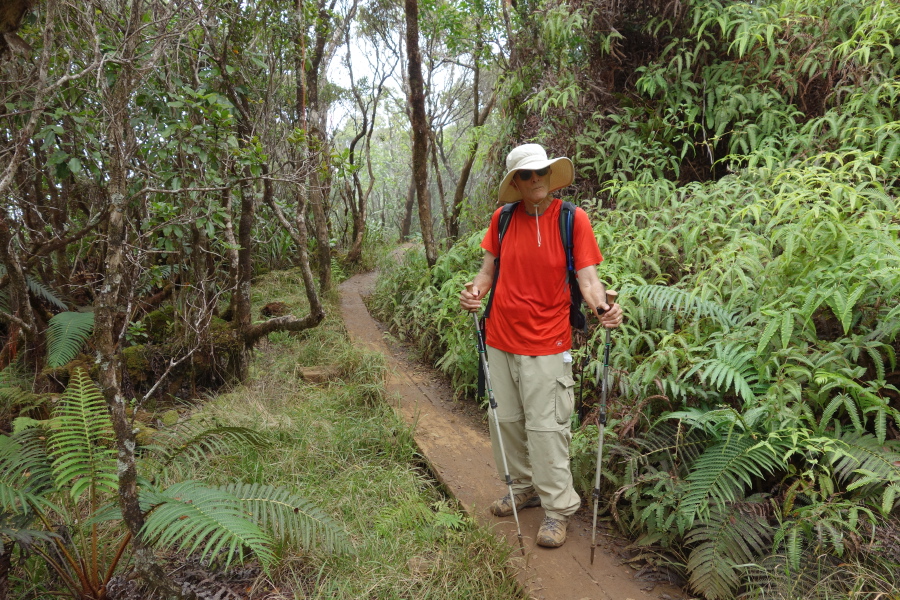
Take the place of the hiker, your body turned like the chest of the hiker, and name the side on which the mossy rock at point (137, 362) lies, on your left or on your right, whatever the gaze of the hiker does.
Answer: on your right

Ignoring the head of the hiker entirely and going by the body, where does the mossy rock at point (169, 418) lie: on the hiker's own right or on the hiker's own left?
on the hiker's own right

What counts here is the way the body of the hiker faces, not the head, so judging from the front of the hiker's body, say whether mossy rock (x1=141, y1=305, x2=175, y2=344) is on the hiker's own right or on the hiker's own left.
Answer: on the hiker's own right

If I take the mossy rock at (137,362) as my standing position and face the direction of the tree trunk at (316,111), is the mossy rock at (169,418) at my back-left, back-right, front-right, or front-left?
back-right

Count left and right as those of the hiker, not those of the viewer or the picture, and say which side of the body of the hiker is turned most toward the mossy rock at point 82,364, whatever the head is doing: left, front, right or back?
right

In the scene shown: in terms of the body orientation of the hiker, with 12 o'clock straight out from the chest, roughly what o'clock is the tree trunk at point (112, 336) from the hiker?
The tree trunk is roughly at 2 o'clock from the hiker.

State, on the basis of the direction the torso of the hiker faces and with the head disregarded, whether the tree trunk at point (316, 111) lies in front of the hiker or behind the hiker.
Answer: behind

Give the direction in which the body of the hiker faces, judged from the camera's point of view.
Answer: toward the camera
